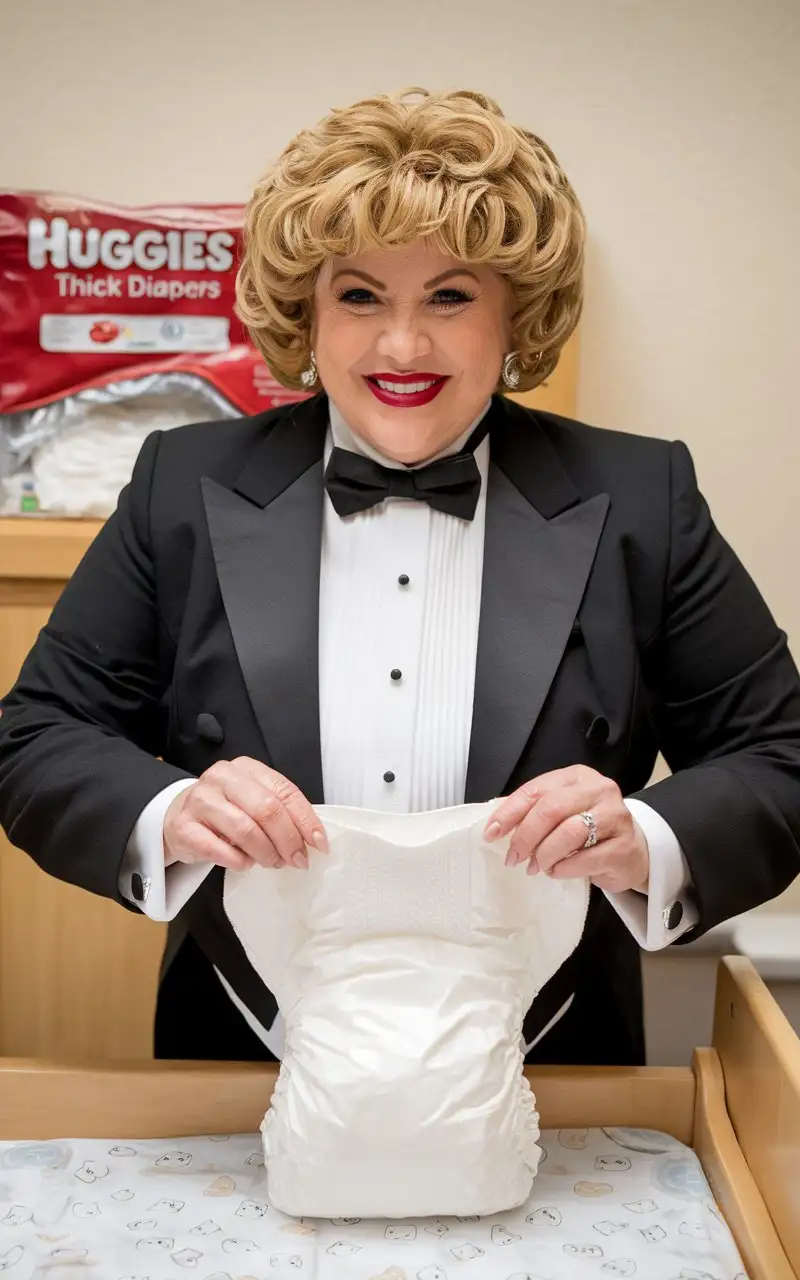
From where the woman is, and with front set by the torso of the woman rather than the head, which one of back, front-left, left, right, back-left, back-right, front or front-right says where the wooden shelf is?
back-right

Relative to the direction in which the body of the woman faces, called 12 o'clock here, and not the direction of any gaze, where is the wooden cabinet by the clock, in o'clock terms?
The wooden cabinet is roughly at 5 o'clock from the woman.

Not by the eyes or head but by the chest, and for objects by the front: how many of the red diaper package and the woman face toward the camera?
2

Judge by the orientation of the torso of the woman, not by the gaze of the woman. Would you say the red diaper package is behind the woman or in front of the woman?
behind

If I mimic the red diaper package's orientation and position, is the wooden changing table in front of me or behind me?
in front

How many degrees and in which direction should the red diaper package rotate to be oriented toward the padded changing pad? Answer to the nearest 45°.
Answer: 0° — it already faces it
